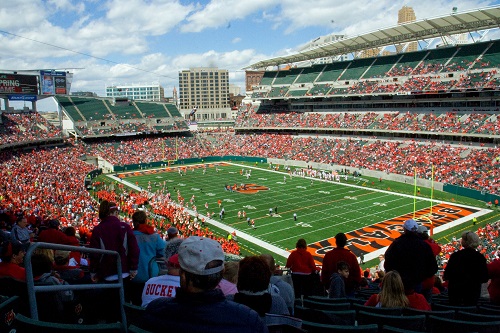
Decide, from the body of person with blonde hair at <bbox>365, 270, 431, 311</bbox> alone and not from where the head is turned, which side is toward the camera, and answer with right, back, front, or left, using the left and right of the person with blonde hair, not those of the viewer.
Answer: back

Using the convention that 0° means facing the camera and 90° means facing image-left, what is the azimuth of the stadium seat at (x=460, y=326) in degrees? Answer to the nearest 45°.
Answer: approximately 180°

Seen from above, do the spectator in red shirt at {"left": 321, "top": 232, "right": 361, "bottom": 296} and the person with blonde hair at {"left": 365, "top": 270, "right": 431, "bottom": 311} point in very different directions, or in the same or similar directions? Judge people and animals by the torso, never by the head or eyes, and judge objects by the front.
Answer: same or similar directions

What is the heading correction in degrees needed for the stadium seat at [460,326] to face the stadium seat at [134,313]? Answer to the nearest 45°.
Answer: approximately 135° to its left

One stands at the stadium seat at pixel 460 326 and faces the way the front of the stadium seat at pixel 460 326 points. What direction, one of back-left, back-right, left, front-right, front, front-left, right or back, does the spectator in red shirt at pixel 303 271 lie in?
front-left

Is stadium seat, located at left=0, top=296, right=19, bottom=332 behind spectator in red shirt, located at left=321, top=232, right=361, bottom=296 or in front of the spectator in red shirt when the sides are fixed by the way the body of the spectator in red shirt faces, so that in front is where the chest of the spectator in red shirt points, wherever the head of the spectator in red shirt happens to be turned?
behind

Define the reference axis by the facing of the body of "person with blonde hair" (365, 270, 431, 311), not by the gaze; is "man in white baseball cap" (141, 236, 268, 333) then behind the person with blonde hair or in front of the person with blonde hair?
behind

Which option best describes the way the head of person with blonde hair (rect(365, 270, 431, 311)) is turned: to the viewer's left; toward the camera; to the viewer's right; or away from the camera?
away from the camera

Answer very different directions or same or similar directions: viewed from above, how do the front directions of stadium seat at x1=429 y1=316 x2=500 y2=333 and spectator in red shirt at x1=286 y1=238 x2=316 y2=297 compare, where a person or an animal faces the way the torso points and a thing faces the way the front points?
same or similar directions

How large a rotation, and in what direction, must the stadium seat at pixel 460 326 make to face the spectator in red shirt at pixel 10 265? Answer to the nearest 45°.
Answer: approximately 90° to its left

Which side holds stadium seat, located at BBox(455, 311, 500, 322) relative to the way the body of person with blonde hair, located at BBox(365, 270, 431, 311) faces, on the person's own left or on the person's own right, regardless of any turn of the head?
on the person's own right

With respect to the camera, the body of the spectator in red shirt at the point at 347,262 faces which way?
away from the camera

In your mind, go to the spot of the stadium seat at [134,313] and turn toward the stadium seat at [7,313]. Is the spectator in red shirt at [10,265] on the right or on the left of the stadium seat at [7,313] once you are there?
right

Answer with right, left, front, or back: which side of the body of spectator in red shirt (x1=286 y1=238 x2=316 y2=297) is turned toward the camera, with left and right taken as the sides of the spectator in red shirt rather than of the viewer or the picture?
back

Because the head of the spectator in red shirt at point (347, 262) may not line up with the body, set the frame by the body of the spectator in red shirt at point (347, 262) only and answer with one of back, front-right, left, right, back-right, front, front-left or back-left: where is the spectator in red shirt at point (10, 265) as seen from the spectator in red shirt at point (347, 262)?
back-left
